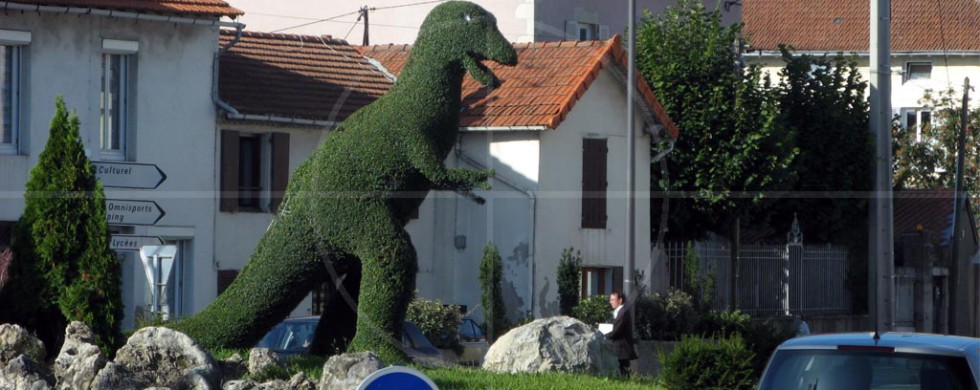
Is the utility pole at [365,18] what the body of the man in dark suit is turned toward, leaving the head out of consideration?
no

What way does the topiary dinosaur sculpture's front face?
to the viewer's right

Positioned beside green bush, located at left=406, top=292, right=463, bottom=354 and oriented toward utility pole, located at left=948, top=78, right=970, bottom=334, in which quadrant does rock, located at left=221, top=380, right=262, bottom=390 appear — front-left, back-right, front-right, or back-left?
back-right

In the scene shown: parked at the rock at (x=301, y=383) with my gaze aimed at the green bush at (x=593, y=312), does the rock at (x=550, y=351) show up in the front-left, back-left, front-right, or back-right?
front-right

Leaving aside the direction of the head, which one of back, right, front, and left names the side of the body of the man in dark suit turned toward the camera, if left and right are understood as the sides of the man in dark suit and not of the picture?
left

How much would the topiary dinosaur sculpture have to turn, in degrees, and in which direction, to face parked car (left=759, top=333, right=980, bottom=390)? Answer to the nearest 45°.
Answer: approximately 45° to its right

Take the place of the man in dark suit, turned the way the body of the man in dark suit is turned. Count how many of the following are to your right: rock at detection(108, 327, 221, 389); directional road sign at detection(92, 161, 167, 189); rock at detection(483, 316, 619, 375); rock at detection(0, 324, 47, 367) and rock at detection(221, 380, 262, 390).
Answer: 0

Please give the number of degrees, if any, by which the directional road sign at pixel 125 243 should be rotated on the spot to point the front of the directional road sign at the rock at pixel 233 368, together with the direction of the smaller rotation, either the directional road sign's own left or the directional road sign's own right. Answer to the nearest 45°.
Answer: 0° — it already faces it

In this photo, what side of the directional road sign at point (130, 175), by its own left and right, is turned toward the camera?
front

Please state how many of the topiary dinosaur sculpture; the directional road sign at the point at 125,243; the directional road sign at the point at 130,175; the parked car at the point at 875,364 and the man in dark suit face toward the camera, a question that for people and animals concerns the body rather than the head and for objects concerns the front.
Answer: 2

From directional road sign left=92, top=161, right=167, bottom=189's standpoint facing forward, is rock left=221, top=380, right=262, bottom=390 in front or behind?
in front

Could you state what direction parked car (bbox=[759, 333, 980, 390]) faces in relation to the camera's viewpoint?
facing away from the viewer

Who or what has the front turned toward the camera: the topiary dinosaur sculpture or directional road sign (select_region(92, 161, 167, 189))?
the directional road sign
